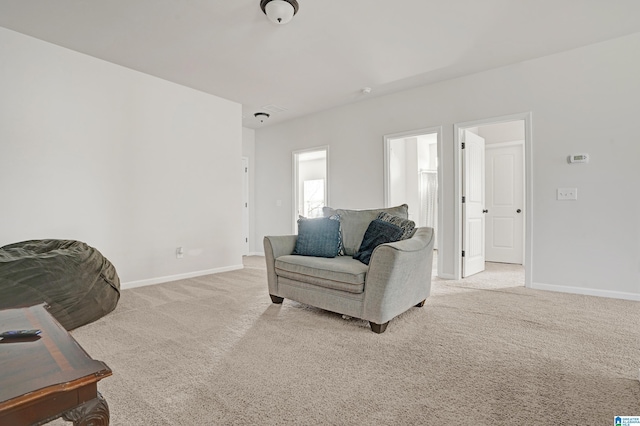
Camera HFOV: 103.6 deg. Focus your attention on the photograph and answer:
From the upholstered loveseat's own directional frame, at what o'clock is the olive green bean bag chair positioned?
The olive green bean bag chair is roughly at 1 o'clock from the upholstered loveseat.

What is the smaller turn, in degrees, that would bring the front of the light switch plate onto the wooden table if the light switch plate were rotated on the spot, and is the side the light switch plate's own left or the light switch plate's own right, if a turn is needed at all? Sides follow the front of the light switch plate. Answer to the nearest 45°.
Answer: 0° — it already faces it

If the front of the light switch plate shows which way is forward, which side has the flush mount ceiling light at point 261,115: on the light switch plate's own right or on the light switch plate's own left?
on the light switch plate's own right

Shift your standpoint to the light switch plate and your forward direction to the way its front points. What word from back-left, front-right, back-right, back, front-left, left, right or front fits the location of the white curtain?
back-right

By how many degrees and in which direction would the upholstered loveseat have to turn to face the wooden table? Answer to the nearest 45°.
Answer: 0° — it already faces it

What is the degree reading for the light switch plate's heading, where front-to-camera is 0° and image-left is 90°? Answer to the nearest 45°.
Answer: approximately 0°

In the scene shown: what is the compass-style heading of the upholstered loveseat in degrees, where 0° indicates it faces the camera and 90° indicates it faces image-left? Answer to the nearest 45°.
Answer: approximately 45°

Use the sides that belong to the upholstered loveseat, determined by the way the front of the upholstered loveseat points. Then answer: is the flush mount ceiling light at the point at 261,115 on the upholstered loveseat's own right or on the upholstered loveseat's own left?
on the upholstered loveseat's own right

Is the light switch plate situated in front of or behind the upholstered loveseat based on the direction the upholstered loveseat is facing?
behind

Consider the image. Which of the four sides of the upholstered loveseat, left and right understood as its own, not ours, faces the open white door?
back
